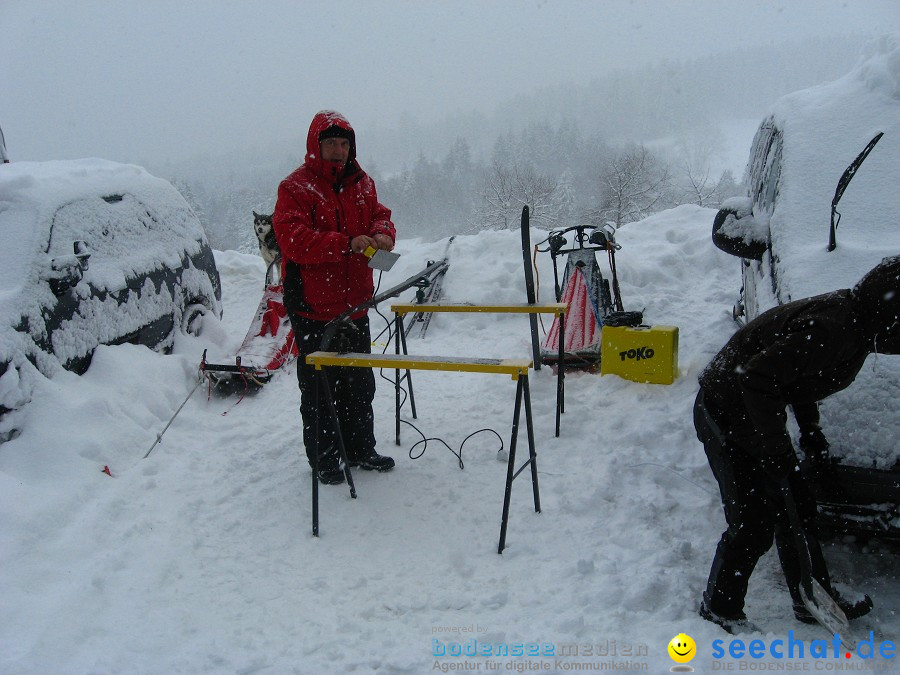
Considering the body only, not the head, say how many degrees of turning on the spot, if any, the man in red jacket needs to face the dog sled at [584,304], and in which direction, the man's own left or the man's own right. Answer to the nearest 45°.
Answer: approximately 90° to the man's own left

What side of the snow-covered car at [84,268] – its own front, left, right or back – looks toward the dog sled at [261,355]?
back

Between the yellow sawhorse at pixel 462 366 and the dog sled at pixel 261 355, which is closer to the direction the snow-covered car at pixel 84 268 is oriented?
the yellow sawhorse

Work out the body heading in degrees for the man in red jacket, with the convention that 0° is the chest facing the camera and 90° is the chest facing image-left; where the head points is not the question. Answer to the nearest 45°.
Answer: approximately 315°

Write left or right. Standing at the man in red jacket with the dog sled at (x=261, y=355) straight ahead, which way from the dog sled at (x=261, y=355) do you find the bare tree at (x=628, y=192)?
right

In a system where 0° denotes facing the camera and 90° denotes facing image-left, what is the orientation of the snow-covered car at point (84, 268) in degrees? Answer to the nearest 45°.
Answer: approximately 45°

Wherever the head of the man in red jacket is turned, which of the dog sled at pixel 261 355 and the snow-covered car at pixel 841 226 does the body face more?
the snow-covered car

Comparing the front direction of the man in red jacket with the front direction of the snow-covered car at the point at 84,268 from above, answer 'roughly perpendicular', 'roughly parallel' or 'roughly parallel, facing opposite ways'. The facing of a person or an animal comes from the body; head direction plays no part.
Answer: roughly perpendicular

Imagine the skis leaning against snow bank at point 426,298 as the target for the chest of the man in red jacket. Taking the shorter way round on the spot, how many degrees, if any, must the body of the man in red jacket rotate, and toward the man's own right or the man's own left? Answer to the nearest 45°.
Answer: approximately 135° to the man's own left
